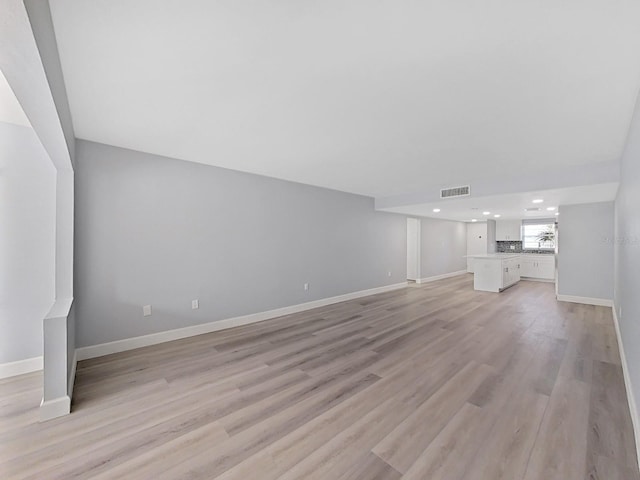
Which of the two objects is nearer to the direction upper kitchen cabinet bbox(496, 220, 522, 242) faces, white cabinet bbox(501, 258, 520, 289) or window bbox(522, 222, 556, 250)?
the white cabinet

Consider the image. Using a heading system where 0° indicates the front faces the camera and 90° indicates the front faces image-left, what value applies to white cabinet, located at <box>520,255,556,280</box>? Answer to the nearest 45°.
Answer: approximately 0°

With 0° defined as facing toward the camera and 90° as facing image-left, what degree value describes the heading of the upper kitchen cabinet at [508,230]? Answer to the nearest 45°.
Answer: approximately 0°

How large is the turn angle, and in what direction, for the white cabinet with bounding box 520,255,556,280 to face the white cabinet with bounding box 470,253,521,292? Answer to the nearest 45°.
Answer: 0° — it already faces it

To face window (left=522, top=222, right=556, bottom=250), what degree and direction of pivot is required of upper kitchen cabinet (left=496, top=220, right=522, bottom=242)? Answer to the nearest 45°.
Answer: approximately 90° to its left

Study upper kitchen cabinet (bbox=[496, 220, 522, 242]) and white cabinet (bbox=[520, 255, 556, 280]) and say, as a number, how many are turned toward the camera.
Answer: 2

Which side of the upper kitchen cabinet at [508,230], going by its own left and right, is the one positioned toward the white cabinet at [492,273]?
front

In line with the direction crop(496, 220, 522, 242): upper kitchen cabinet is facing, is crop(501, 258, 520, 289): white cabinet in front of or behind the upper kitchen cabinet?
in front

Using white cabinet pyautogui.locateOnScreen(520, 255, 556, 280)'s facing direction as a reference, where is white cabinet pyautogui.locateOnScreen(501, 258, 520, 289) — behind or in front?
in front

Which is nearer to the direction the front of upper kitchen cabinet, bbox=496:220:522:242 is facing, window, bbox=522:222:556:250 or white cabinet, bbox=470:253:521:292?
the white cabinet
